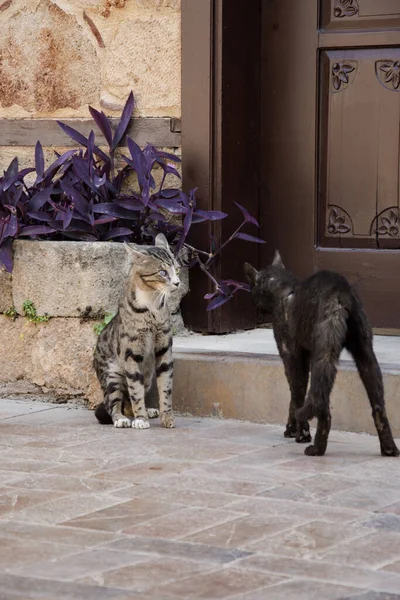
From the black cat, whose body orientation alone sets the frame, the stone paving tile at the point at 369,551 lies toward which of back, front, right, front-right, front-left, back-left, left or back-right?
back-left

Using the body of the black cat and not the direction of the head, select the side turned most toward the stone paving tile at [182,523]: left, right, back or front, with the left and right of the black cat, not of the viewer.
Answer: left

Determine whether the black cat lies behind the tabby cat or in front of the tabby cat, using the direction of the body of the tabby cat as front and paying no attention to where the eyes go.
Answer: in front

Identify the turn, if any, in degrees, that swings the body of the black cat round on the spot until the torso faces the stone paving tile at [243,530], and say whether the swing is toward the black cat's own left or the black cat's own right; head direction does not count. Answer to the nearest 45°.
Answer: approximately 135° to the black cat's own left

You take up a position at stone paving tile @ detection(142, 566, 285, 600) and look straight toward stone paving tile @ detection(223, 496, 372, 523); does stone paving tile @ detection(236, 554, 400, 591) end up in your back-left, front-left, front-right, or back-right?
front-right

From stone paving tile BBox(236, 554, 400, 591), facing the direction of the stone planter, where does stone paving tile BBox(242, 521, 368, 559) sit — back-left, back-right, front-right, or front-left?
front-right

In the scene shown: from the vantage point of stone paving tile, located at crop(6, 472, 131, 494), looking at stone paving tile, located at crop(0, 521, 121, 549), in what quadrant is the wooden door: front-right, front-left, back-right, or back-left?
back-left

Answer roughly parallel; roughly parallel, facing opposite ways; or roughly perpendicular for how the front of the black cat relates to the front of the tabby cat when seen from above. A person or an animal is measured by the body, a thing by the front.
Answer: roughly parallel, facing opposite ways

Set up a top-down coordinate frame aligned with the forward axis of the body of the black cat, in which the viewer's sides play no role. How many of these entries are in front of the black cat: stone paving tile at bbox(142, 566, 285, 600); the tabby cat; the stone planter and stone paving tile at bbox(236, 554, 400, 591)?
2

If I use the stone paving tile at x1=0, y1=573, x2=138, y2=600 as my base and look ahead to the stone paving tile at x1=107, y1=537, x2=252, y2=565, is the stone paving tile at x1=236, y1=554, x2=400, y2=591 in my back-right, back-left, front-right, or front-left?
front-right

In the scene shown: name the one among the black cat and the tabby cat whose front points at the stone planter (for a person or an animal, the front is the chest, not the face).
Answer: the black cat

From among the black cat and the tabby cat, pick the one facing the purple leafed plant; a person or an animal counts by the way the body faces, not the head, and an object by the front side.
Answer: the black cat

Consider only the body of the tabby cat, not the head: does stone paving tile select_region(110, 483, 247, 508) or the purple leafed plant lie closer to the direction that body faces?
the stone paving tile

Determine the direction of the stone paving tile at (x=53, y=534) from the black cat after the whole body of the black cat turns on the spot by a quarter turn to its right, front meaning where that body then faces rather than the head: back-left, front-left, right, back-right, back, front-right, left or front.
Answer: back

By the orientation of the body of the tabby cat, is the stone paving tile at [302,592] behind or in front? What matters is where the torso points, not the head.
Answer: in front

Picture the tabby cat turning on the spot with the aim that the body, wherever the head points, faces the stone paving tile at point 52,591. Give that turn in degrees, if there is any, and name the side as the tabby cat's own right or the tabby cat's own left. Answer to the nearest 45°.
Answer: approximately 45° to the tabby cat's own right

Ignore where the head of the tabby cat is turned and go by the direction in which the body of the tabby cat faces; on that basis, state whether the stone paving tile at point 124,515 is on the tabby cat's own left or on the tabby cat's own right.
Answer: on the tabby cat's own right

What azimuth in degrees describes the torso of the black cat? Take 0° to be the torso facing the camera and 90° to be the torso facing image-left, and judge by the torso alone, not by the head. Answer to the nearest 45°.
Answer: approximately 135°
